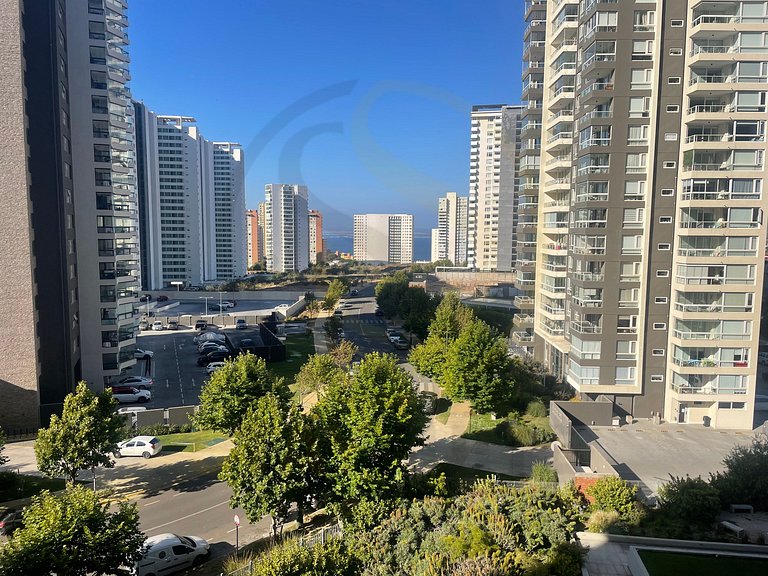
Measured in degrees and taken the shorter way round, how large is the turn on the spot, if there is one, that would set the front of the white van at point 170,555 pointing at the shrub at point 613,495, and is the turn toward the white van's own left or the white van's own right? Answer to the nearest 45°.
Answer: approximately 45° to the white van's own right

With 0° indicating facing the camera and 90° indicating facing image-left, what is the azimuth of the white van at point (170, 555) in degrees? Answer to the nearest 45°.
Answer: approximately 225°

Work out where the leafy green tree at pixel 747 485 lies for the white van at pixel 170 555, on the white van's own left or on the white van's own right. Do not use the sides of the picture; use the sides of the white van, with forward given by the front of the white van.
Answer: on the white van's own right

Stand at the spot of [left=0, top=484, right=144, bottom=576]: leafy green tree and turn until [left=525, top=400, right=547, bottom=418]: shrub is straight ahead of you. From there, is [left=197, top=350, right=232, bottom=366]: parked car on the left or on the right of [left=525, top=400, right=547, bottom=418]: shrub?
left
